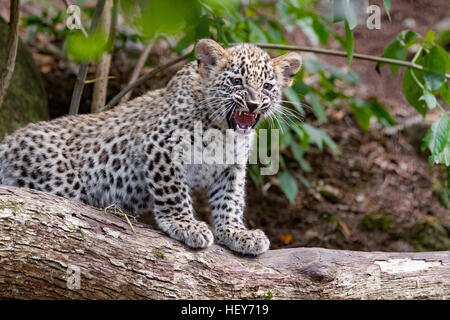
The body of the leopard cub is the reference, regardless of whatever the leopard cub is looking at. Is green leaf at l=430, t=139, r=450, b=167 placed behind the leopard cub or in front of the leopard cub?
in front

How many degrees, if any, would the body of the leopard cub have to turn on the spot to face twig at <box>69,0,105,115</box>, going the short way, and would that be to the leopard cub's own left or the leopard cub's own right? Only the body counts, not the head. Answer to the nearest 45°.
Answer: approximately 180°

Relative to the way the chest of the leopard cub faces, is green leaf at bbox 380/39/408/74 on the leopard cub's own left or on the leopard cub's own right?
on the leopard cub's own left

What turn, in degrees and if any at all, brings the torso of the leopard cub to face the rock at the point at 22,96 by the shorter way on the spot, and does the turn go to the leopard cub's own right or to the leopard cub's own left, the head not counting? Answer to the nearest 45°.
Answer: approximately 180°

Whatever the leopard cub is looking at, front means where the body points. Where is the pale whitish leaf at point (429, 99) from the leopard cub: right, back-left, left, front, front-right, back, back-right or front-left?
front-left

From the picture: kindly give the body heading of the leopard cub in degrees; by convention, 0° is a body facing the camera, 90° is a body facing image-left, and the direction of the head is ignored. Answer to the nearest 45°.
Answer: approximately 315°

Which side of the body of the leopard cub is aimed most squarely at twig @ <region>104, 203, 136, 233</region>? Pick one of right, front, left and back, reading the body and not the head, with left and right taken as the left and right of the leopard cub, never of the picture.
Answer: right

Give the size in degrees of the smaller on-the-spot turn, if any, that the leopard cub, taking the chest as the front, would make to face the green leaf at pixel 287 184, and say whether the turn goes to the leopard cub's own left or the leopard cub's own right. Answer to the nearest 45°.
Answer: approximately 90° to the leopard cub's own left

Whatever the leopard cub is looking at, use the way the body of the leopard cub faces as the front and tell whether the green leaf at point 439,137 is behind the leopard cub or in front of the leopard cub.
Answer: in front

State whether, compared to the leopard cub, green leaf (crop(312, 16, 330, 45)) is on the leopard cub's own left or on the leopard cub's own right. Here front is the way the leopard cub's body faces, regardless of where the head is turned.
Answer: on the leopard cub's own left
